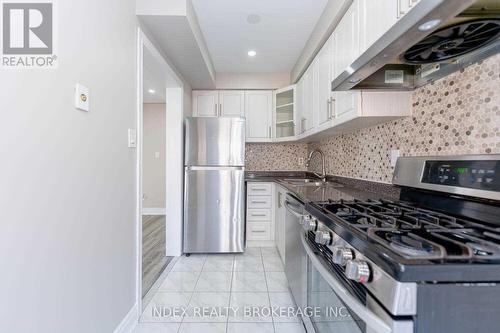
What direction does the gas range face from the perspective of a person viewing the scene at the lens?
facing the viewer and to the left of the viewer

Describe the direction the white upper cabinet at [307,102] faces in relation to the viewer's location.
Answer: facing to the left of the viewer

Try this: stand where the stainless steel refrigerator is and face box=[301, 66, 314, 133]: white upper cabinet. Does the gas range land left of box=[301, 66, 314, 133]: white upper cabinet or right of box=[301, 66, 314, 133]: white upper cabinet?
right

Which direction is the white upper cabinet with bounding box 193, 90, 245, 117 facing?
toward the camera

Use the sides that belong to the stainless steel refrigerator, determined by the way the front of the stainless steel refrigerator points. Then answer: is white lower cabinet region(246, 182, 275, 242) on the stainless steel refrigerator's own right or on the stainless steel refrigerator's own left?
on the stainless steel refrigerator's own left

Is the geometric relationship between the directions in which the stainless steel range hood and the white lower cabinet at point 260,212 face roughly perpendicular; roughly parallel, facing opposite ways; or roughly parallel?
roughly perpendicular

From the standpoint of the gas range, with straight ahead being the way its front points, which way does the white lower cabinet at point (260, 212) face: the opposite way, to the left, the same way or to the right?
to the left

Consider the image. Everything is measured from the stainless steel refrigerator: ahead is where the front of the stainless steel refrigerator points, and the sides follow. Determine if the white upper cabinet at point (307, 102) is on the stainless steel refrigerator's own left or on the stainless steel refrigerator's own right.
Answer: on the stainless steel refrigerator's own left

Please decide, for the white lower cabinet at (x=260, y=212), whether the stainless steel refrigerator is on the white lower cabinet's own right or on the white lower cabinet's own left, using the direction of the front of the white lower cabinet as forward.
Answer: on the white lower cabinet's own right

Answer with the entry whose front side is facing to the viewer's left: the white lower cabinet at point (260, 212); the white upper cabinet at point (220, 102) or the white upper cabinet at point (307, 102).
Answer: the white upper cabinet at point (307, 102)

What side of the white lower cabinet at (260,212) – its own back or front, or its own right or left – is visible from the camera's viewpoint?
front

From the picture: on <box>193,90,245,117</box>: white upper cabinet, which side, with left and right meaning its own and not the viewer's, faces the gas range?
front

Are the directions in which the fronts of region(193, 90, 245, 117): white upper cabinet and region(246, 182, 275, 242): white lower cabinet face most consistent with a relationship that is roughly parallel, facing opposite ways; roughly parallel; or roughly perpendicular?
roughly parallel

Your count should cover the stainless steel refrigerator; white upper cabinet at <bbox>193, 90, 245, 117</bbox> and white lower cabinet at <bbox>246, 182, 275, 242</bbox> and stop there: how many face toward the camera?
3
